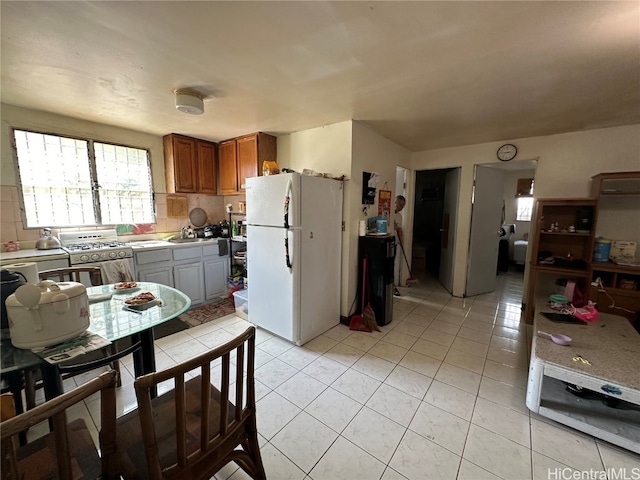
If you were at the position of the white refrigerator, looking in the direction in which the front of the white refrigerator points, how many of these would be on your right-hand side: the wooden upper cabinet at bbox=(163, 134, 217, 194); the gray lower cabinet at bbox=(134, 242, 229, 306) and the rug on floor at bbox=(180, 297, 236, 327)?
3

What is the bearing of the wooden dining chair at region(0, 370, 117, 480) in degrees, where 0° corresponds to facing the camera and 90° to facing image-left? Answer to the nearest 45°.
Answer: approximately 135°

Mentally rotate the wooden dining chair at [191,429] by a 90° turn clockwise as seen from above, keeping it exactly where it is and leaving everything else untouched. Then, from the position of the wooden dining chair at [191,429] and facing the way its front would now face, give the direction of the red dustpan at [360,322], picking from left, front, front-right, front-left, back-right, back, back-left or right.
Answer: front

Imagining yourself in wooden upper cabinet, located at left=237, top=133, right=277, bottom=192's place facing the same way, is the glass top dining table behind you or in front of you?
in front

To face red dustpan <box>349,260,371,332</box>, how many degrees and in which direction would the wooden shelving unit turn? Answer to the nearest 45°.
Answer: approximately 45° to its right

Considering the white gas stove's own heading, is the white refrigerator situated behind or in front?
in front
